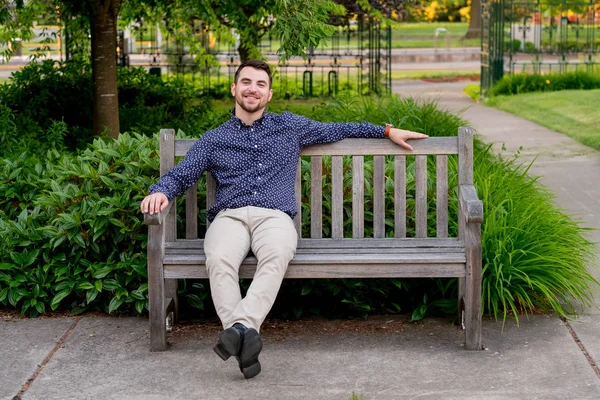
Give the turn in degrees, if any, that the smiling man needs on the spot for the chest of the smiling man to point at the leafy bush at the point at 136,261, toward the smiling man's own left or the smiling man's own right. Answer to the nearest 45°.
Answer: approximately 135° to the smiling man's own right

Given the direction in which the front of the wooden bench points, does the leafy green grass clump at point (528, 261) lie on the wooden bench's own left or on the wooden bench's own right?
on the wooden bench's own left

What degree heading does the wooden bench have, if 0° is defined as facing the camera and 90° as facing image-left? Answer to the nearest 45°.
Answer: approximately 0°

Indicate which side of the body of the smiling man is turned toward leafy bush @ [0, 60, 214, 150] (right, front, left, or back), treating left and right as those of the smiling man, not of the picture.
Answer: back

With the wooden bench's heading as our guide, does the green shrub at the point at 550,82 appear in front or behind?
behind

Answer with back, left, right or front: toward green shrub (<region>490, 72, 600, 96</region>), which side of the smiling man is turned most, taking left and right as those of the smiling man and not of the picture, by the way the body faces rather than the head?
back

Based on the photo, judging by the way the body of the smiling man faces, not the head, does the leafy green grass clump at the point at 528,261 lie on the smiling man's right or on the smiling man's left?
on the smiling man's left
